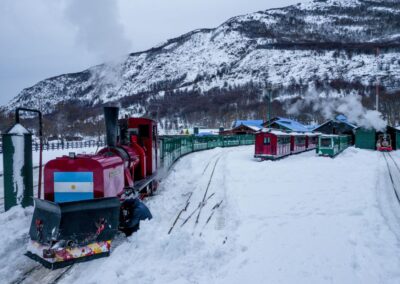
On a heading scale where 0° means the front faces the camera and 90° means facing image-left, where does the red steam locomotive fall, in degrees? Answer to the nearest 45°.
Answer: approximately 45°

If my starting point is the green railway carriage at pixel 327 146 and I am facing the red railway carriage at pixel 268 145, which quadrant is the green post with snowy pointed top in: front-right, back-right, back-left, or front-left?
front-left

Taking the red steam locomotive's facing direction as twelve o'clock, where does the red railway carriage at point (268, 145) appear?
The red railway carriage is roughly at 6 o'clock from the red steam locomotive.

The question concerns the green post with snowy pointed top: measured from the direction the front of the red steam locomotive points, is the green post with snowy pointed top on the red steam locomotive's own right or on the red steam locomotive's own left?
on the red steam locomotive's own right

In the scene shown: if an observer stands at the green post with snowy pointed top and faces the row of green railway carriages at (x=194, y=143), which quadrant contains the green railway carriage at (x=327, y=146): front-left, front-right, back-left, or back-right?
front-right

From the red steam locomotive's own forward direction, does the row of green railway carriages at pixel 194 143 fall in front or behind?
behind

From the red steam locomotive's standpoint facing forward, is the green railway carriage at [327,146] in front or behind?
behind
